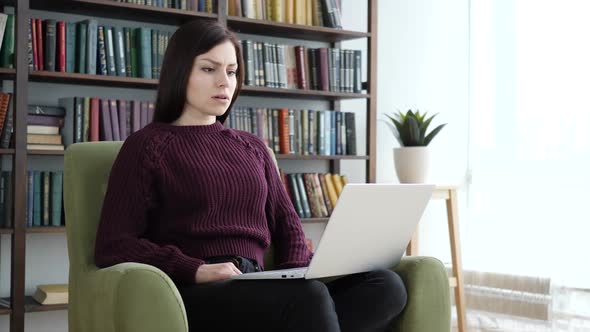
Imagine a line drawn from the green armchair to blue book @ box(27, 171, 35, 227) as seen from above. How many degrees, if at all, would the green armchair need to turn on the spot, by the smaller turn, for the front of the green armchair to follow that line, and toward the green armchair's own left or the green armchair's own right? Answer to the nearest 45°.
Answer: approximately 180°

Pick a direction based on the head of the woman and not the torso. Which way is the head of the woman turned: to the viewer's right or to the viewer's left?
to the viewer's right

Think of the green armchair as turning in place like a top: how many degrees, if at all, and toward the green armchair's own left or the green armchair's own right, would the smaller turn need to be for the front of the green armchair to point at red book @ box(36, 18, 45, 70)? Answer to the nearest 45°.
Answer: approximately 180°

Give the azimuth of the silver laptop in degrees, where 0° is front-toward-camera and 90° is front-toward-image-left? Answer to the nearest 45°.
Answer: approximately 135°

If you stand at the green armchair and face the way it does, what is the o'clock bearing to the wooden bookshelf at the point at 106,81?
The wooden bookshelf is roughly at 7 o'clock from the green armchair.

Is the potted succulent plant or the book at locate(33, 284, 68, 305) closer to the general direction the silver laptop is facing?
the book

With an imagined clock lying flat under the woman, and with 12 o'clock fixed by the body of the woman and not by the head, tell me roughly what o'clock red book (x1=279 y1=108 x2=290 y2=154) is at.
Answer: The red book is roughly at 8 o'clock from the woman.

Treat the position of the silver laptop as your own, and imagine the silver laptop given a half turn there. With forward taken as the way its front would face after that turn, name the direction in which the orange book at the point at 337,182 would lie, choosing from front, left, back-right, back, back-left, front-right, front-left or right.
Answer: back-left

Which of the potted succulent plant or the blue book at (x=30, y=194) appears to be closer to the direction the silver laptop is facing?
the blue book

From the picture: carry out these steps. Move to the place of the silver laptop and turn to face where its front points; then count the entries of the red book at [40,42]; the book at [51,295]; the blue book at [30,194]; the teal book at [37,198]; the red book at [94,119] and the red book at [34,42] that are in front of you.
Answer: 6

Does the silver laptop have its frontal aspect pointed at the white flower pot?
no

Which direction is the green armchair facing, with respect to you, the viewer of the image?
facing the viewer and to the right of the viewer

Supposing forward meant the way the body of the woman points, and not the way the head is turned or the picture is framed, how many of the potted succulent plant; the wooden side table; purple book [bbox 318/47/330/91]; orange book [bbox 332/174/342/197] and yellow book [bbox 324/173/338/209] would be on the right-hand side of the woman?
0

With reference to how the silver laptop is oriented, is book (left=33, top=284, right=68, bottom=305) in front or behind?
in front

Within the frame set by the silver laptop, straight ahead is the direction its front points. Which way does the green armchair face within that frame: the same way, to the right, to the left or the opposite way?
the opposite way

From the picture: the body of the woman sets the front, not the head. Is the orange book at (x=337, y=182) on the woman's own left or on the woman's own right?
on the woman's own left

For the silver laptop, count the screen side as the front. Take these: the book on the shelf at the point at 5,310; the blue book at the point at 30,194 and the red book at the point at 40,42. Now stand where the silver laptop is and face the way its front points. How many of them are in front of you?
3

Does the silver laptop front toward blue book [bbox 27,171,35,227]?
yes

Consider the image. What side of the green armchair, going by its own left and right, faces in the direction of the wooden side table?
left
